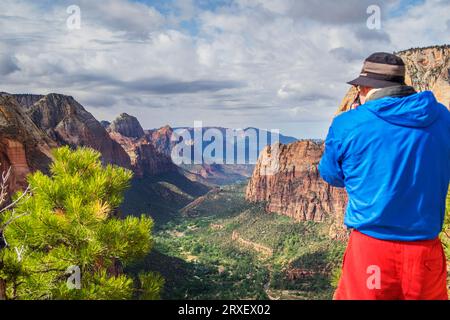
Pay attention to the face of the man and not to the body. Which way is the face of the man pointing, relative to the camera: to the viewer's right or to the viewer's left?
to the viewer's left

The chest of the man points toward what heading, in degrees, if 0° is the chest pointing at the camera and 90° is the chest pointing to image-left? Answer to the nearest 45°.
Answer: approximately 135°

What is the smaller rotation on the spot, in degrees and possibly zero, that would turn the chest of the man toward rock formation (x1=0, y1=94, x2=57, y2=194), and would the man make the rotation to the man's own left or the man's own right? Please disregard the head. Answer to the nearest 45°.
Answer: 0° — they already face it
